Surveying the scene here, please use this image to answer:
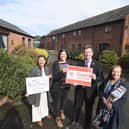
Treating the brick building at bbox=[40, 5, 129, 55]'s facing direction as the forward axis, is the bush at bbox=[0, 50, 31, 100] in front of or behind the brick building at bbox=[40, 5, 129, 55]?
in front

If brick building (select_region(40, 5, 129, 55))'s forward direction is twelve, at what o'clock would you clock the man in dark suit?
The man in dark suit is roughly at 11 o'clock from the brick building.

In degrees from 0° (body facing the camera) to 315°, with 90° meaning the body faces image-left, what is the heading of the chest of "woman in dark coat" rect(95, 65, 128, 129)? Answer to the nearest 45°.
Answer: approximately 45°

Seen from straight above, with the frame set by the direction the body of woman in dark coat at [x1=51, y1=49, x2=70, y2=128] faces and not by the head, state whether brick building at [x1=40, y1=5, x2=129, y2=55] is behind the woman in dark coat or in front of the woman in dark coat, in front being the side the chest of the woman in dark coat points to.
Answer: behind

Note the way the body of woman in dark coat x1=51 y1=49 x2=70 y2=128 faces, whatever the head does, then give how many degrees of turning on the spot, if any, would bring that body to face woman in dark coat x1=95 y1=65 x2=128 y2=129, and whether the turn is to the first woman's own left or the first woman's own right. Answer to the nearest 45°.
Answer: approximately 45° to the first woman's own left

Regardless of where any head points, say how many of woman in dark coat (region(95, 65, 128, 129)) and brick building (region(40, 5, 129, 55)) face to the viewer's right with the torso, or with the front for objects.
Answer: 0

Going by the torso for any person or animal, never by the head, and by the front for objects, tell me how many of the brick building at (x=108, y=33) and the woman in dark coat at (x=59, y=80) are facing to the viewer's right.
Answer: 0

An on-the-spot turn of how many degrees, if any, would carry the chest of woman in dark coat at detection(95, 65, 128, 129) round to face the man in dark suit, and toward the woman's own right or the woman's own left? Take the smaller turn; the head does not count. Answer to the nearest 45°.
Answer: approximately 90° to the woman's own right

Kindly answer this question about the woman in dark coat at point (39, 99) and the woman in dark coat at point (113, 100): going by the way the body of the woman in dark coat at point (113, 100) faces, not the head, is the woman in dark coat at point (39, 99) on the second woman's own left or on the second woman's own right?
on the second woman's own right

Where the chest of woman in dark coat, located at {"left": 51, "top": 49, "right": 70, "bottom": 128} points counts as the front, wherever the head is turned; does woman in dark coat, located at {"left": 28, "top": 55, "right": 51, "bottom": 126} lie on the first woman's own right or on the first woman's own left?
on the first woman's own right

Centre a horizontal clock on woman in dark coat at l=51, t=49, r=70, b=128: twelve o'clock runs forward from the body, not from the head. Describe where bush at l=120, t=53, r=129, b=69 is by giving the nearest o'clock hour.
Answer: The bush is roughly at 7 o'clock from the woman in dark coat.

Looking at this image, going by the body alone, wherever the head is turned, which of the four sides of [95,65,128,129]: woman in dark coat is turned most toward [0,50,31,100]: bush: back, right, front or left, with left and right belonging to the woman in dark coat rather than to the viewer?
right

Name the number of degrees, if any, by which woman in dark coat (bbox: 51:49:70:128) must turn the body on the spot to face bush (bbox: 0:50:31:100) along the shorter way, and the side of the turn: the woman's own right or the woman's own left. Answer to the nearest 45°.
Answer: approximately 135° to the woman's own right

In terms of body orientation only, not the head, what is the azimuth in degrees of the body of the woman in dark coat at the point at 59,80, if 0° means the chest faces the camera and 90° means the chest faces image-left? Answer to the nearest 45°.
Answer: approximately 0°
